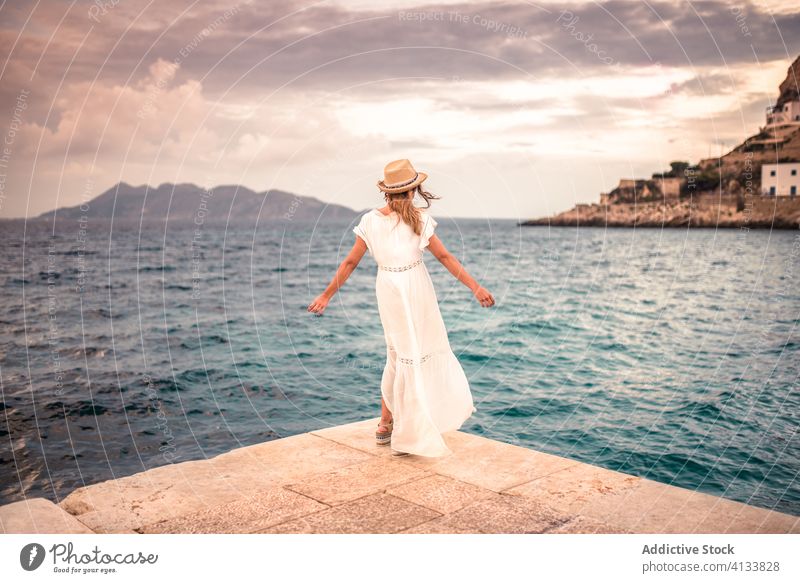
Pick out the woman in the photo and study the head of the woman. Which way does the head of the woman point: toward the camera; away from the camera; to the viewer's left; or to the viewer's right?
away from the camera

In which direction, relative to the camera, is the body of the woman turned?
away from the camera
